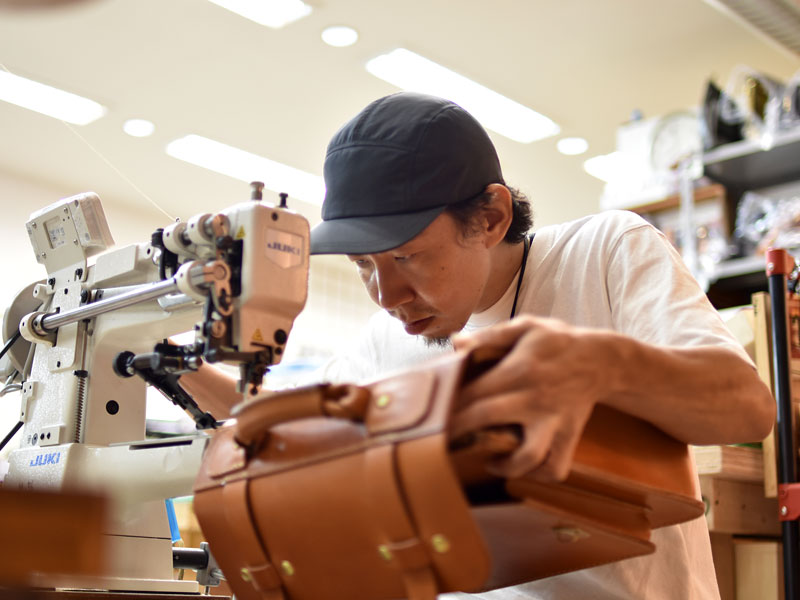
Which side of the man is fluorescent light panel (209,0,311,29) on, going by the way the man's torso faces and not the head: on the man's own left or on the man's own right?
on the man's own right

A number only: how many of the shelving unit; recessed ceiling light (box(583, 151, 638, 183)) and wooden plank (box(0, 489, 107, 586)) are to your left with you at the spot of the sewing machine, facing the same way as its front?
2

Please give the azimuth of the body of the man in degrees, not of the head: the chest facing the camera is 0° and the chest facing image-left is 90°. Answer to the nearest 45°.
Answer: approximately 45°

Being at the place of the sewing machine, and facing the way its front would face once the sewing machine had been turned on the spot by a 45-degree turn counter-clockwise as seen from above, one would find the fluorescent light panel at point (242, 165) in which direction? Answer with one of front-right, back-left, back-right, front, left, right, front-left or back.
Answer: front

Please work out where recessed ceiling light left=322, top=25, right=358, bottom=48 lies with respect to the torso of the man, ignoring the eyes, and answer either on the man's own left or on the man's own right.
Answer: on the man's own right

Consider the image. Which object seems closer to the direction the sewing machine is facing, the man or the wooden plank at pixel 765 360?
the man

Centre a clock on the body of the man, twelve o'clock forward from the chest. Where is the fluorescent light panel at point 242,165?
The fluorescent light panel is roughly at 4 o'clock from the man.

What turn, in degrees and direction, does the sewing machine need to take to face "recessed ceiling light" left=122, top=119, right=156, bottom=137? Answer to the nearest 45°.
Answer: approximately 135° to its left

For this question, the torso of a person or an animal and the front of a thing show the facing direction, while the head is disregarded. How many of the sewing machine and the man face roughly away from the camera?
0
